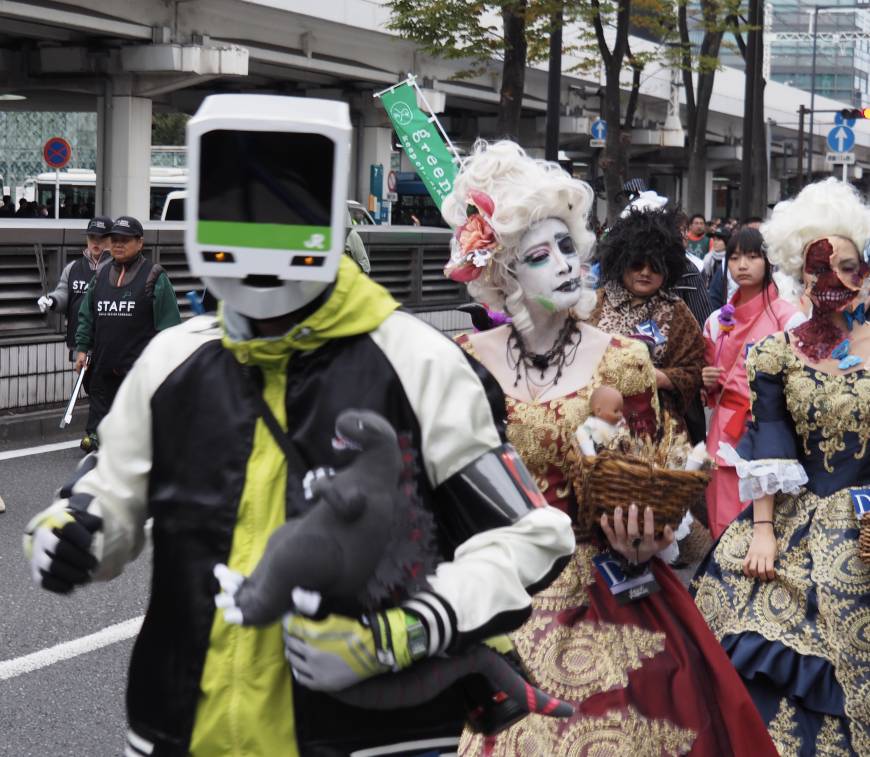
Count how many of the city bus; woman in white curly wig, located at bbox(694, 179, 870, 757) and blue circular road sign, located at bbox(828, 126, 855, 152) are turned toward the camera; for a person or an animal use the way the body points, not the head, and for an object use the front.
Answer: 2

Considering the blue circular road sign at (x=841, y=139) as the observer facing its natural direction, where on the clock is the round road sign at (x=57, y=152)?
The round road sign is roughly at 2 o'clock from the blue circular road sign.

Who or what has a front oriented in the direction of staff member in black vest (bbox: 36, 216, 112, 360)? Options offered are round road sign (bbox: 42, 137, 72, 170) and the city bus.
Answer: the round road sign

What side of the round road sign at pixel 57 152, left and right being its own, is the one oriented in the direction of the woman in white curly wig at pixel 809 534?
front

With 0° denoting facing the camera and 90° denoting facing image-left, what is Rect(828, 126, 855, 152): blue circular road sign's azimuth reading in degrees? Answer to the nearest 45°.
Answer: approximately 0°

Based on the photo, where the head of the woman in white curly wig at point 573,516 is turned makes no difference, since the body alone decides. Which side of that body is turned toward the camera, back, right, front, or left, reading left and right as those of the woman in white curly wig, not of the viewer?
front

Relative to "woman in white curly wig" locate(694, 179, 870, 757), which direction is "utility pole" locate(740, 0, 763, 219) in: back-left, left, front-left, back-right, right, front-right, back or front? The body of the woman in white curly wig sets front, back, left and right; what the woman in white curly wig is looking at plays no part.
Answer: back

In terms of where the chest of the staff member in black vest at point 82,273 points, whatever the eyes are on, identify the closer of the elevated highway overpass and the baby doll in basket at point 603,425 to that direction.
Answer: the baby doll in basket

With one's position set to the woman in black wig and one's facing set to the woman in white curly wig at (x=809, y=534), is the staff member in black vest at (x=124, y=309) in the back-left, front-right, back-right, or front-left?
back-right

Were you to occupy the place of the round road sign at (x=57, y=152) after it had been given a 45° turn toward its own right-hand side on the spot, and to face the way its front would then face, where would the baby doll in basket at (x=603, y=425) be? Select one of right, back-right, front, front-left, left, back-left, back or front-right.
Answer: front-left

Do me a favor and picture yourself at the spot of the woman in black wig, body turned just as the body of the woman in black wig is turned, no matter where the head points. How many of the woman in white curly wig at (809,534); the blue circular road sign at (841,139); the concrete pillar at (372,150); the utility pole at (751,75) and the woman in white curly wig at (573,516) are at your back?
3

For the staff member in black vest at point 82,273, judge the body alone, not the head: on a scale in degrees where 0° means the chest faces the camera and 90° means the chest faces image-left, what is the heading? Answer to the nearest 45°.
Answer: approximately 0°
